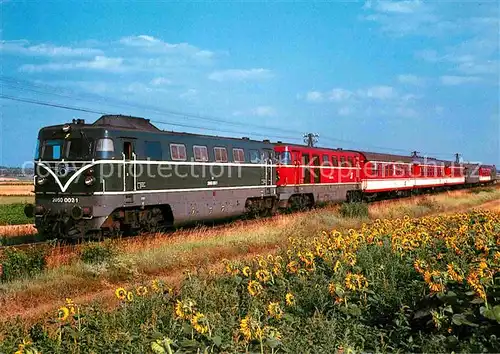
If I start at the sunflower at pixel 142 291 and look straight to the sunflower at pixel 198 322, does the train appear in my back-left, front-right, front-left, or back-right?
back-left

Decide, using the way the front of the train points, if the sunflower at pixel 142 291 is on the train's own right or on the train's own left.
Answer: on the train's own left

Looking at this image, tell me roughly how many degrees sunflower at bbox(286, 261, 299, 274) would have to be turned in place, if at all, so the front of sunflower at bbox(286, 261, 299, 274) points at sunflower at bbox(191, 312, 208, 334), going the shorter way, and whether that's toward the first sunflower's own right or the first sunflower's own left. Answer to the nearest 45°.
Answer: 0° — it already faces it

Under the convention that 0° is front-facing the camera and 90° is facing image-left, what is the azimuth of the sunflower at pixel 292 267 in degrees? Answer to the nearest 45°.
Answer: approximately 0°

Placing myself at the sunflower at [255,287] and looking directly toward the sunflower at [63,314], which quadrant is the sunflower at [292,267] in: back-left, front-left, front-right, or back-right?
back-right

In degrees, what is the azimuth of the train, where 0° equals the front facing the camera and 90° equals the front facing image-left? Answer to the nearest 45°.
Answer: approximately 45°

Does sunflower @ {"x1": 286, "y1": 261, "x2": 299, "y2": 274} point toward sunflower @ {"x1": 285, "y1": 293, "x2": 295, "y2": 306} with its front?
yes

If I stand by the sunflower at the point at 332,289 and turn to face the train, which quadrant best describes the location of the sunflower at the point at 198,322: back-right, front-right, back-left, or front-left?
back-left

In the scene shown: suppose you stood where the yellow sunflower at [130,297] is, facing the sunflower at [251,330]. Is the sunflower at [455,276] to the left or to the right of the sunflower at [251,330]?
left

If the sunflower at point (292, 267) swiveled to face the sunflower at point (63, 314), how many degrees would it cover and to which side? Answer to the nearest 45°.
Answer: approximately 45° to its right

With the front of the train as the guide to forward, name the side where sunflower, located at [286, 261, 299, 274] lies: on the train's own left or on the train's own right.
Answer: on the train's own left
